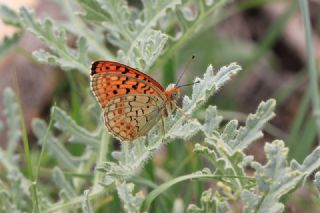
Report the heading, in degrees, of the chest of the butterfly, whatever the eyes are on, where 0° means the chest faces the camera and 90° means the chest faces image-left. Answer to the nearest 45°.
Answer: approximately 270°
